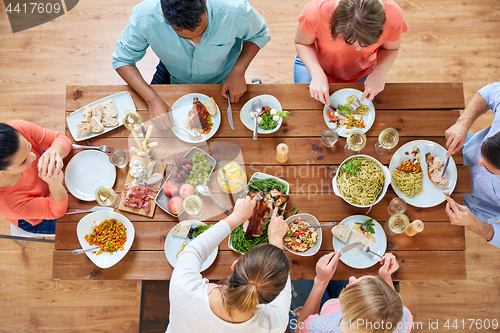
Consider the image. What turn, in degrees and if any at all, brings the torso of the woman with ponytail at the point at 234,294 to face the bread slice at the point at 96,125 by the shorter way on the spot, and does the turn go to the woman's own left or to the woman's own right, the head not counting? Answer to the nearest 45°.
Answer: approximately 45° to the woman's own left

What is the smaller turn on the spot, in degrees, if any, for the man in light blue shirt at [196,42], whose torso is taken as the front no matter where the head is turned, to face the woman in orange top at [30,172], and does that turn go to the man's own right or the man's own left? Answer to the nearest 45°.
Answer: approximately 45° to the man's own right

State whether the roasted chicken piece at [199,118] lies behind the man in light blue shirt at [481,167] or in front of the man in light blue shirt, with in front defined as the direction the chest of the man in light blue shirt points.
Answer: in front

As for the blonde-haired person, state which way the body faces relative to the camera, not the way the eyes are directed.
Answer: away from the camera

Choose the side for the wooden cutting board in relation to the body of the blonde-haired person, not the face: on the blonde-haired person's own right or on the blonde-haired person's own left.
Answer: on the blonde-haired person's own left

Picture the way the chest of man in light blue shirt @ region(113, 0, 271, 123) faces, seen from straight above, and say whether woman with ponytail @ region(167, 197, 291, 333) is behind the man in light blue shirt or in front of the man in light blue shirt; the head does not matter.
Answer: in front

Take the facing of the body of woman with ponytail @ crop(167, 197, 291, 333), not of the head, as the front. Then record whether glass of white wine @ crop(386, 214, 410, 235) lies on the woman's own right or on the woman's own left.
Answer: on the woman's own right

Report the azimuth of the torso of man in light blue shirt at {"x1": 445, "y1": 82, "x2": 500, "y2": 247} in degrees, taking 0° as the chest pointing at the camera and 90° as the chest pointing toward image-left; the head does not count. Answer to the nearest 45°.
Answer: approximately 90°

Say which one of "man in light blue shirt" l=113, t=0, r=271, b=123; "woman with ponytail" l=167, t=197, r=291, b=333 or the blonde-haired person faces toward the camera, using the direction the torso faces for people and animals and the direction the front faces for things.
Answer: the man in light blue shirt

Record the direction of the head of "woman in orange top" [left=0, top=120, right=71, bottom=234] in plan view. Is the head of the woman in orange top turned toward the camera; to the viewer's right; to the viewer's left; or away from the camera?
to the viewer's right

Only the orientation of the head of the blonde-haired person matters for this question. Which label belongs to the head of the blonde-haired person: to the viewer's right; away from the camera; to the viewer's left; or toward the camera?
away from the camera

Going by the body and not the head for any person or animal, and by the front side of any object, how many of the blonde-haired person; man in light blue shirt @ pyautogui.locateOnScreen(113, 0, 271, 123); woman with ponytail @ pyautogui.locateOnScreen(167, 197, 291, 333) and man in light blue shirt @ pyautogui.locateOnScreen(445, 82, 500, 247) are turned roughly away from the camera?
2

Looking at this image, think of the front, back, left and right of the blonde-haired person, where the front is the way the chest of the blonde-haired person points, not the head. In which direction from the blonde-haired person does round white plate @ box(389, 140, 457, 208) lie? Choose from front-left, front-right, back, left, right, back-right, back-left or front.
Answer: front

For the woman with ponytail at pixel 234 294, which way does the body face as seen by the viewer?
away from the camera
